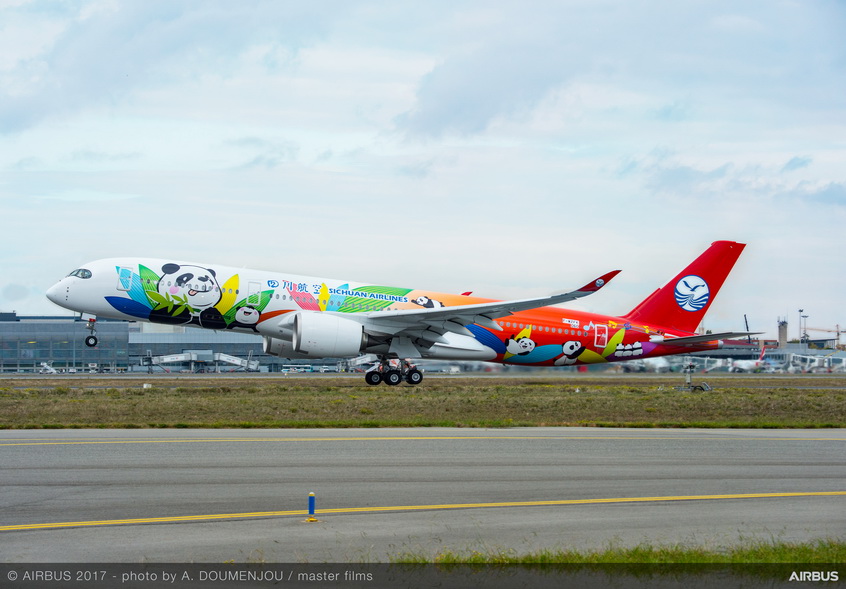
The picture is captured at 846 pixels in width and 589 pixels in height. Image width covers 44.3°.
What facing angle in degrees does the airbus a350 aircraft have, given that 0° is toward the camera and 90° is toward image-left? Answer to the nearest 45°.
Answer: approximately 90°
